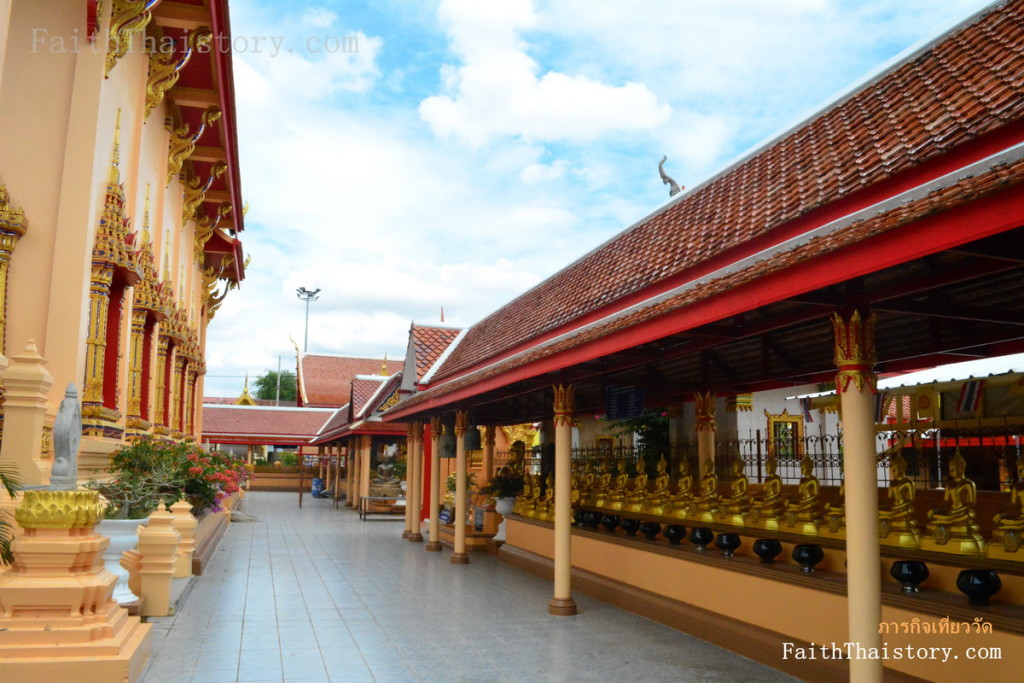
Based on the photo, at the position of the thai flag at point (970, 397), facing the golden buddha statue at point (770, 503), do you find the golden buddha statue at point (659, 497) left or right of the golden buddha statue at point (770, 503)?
right

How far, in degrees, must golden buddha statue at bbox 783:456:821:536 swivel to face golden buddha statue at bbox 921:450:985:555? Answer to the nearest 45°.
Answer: approximately 90° to its left

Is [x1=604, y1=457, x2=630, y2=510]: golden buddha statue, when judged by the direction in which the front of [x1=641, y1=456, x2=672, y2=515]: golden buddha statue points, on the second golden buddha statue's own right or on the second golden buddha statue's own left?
on the second golden buddha statue's own right

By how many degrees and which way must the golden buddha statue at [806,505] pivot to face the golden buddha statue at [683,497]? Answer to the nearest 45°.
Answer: approximately 90° to its right

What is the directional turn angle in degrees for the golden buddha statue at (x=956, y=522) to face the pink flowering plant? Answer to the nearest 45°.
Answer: approximately 45° to its right

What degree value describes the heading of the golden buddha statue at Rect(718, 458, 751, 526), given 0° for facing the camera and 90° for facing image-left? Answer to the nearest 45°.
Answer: approximately 45°

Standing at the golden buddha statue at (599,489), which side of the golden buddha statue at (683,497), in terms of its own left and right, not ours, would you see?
right

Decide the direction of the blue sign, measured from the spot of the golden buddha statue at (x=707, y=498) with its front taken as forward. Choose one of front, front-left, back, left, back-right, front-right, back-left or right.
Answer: right

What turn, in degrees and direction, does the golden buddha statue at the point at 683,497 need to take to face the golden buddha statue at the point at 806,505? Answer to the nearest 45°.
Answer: approximately 90° to its left

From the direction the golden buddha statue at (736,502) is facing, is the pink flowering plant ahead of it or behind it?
ahead

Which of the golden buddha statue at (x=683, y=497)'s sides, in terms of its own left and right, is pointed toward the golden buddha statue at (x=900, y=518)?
left
